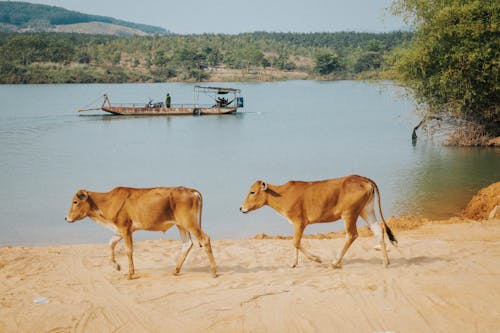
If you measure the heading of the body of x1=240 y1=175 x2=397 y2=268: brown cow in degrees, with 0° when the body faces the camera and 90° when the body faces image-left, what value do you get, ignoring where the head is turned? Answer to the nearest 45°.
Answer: approximately 90°

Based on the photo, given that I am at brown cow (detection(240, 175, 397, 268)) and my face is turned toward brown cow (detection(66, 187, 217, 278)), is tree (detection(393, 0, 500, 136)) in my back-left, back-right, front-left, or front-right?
back-right

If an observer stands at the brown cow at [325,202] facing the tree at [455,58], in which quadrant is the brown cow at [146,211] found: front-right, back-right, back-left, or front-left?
back-left

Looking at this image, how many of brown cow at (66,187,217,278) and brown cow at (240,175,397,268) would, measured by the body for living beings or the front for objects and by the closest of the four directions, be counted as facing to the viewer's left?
2

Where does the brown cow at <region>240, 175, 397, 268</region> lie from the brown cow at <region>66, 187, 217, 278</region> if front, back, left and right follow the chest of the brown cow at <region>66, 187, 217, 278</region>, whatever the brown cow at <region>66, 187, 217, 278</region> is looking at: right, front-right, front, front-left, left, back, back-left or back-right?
back

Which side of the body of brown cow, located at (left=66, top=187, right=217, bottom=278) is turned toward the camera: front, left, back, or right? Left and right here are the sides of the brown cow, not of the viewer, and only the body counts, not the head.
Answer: left

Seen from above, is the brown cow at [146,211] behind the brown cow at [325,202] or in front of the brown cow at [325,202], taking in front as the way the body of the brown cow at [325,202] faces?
in front

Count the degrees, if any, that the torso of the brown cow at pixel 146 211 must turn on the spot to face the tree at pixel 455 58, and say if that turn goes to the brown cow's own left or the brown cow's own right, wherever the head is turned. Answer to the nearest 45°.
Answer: approximately 135° to the brown cow's own right

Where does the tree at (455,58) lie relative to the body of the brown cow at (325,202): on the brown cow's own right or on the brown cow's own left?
on the brown cow's own right
